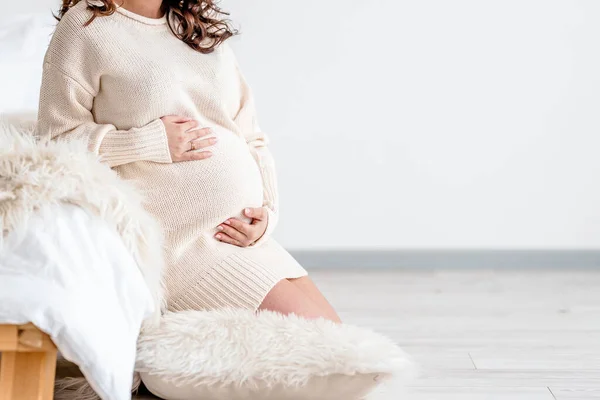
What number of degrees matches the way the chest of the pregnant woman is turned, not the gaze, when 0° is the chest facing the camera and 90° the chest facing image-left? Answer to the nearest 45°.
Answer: approximately 315°

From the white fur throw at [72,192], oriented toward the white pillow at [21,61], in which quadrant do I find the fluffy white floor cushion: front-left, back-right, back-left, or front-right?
back-right

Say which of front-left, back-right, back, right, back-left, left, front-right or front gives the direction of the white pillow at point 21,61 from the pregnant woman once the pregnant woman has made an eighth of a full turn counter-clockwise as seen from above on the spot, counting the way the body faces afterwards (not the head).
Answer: back-left
